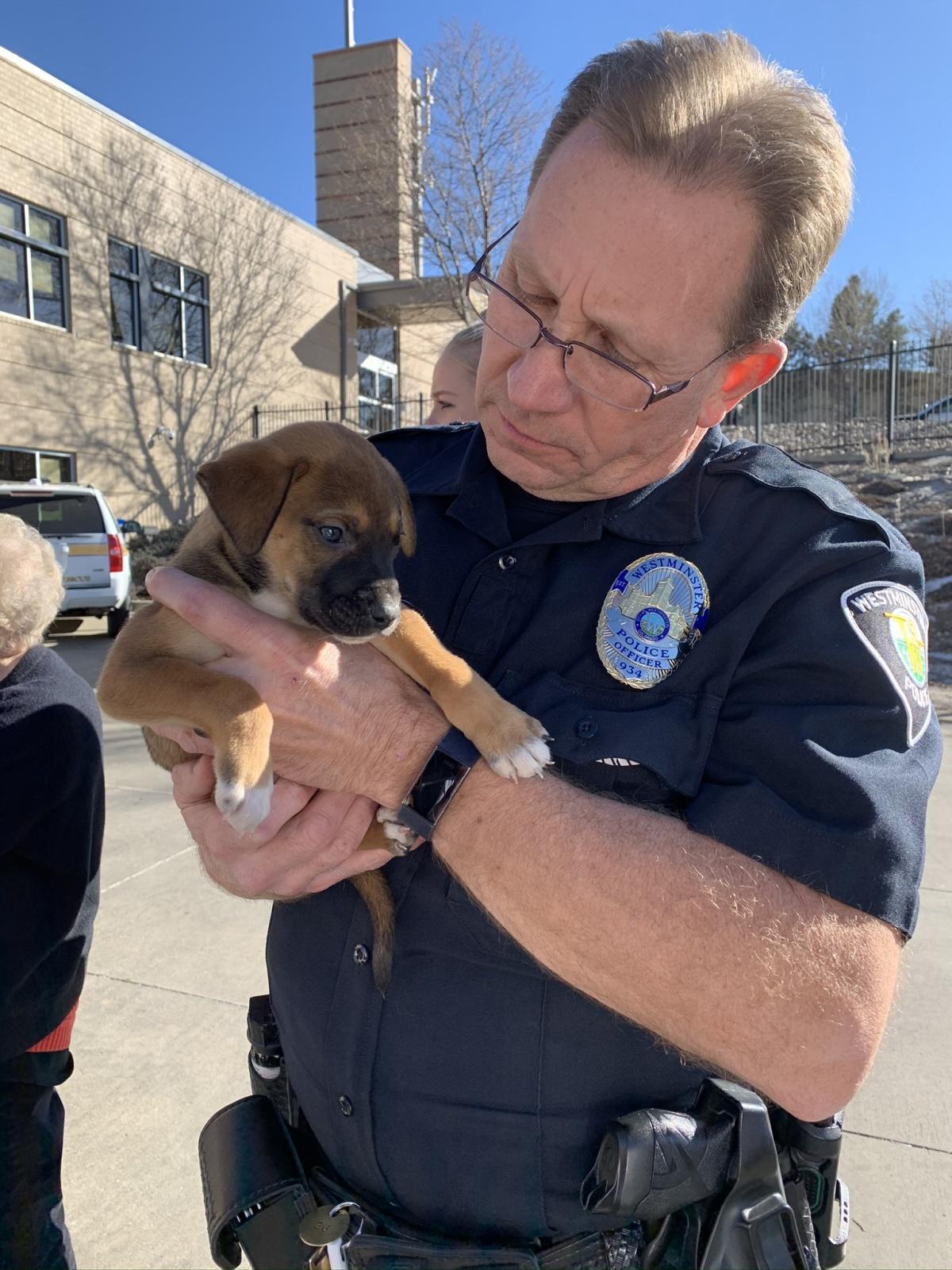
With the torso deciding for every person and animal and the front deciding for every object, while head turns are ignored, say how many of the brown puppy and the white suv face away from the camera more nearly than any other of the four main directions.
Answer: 1

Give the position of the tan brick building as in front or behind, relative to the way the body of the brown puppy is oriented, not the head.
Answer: behind

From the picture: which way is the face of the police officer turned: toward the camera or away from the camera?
toward the camera

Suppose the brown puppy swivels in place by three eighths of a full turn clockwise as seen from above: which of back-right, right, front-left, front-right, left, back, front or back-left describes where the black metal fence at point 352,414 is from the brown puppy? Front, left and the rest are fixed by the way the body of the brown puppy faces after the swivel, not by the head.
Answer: right

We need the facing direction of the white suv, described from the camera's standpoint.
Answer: facing away from the viewer

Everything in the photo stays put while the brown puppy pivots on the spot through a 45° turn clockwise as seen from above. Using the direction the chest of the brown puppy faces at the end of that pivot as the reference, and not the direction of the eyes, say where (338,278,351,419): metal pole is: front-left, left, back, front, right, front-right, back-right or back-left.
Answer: back

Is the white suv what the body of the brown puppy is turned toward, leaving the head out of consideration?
no

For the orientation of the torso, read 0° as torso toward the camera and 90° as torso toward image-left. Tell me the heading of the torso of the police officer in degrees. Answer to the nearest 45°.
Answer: approximately 45°

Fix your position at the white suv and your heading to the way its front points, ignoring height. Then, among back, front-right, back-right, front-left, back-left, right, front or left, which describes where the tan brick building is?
front

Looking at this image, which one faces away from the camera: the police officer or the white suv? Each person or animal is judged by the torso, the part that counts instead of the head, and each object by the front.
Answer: the white suv

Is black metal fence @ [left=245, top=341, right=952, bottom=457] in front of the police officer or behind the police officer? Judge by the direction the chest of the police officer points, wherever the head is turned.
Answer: behind
